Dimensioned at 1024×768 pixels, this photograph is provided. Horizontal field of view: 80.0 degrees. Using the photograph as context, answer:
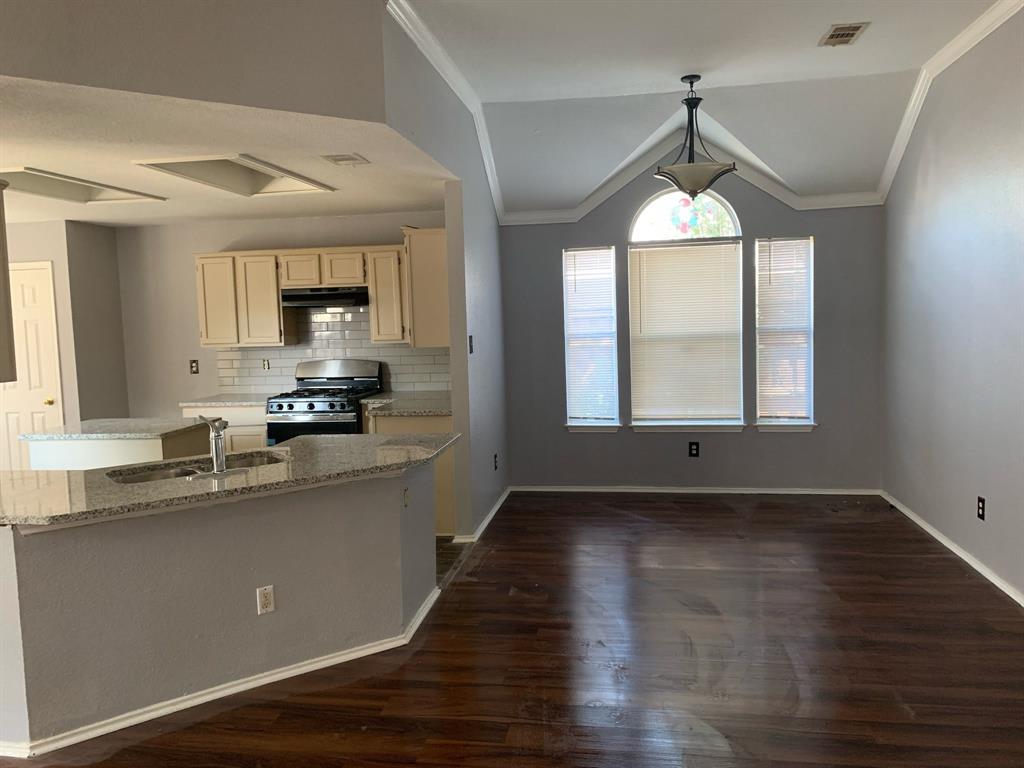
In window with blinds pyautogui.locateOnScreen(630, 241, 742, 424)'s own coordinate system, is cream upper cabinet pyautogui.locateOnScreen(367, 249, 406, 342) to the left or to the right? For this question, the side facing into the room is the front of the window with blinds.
on its right

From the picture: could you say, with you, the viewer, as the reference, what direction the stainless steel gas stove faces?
facing the viewer

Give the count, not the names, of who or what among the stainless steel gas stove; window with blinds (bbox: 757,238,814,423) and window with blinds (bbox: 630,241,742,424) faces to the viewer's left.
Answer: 0

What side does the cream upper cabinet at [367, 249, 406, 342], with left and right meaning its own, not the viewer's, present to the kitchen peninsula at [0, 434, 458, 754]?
front

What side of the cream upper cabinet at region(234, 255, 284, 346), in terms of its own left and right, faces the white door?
right

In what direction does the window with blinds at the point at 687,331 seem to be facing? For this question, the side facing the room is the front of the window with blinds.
toward the camera

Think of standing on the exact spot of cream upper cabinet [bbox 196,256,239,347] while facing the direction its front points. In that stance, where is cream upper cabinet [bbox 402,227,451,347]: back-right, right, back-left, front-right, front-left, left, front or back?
front-left

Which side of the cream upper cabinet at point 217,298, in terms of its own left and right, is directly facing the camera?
front

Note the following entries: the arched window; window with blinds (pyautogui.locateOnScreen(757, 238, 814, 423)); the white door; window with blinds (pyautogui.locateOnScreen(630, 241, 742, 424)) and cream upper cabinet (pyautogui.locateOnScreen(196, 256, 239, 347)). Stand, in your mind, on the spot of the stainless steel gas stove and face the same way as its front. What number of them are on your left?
3
